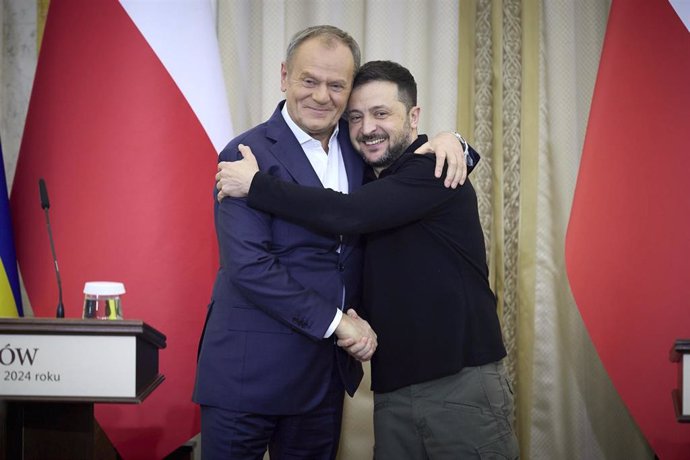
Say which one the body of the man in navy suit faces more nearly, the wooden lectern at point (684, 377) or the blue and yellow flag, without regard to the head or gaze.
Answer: the wooden lectern

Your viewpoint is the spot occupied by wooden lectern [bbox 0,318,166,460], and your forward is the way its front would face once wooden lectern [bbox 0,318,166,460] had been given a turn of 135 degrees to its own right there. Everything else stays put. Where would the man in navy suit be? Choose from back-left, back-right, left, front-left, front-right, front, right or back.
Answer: back-right

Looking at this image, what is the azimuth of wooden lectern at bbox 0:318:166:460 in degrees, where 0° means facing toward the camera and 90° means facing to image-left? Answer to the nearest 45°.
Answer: approximately 0°

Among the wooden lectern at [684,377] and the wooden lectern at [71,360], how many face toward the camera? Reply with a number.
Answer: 2

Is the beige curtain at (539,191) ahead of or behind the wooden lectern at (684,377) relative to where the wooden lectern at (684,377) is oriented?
behind

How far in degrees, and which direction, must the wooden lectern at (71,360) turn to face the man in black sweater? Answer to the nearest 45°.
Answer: approximately 90° to its left

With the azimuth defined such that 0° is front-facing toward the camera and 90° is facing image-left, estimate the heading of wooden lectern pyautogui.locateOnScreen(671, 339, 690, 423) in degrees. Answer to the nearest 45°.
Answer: approximately 0°

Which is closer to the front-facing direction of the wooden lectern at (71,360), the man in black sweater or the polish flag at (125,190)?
the man in black sweater

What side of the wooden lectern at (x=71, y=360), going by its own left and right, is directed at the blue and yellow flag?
back
